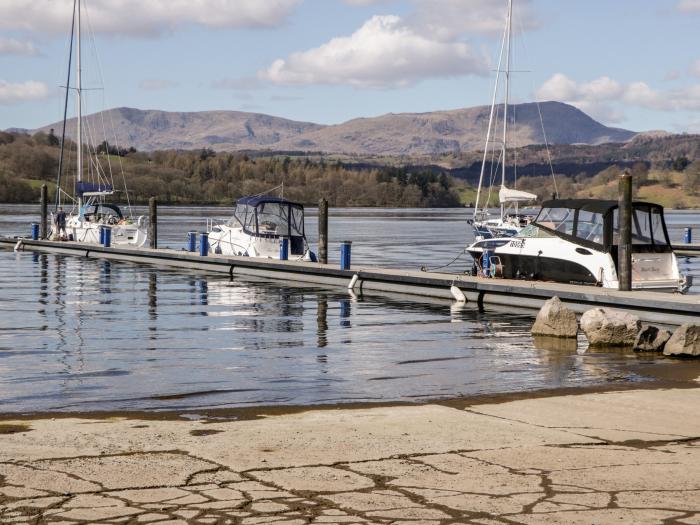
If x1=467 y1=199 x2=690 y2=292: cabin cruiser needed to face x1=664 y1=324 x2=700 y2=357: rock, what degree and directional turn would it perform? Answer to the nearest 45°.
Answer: approximately 135° to its left

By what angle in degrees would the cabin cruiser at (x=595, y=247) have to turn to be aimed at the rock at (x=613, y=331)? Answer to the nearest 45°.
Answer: approximately 135° to its left

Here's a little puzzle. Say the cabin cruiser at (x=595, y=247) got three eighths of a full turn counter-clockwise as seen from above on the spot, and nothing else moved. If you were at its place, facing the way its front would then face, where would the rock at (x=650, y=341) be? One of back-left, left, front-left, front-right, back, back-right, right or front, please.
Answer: front

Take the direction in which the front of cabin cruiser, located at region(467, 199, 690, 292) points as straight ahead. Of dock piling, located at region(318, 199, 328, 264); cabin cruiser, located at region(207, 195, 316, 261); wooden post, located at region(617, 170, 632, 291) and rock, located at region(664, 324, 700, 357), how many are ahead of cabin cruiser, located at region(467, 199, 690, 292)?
2

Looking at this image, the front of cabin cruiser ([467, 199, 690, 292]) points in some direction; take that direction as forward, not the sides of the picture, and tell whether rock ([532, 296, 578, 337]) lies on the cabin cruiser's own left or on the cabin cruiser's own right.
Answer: on the cabin cruiser's own left

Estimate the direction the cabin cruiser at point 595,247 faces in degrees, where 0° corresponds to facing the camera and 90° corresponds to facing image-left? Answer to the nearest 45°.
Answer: approximately 135°

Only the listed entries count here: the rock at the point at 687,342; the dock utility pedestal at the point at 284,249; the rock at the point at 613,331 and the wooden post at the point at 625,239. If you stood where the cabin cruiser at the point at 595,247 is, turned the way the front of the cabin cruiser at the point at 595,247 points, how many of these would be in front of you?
1

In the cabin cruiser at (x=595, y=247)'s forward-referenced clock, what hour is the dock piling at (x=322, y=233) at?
The dock piling is roughly at 12 o'clock from the cabin cruiser.

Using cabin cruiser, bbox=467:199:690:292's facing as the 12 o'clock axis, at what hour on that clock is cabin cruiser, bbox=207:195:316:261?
cabin cruiser, bbox=207:195:316:261 is roughly at 12 o'clock from cabin cruiser, bbox=467:199:690:292.

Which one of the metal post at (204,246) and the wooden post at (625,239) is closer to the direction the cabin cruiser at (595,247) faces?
the metal post

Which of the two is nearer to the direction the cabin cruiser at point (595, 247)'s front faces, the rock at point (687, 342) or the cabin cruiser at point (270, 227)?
the cabin cruiser

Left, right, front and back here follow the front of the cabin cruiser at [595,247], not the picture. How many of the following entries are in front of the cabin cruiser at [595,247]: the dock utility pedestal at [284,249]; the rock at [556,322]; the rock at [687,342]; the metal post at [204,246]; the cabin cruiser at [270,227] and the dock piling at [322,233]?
4

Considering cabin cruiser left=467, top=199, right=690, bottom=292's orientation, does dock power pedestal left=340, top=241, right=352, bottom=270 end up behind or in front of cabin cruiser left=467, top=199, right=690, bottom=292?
in front

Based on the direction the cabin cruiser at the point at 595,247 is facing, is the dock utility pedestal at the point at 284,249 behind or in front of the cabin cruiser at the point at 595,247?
in front

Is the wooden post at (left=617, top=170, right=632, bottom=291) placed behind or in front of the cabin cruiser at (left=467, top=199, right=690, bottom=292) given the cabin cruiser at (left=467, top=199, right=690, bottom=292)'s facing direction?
behind
